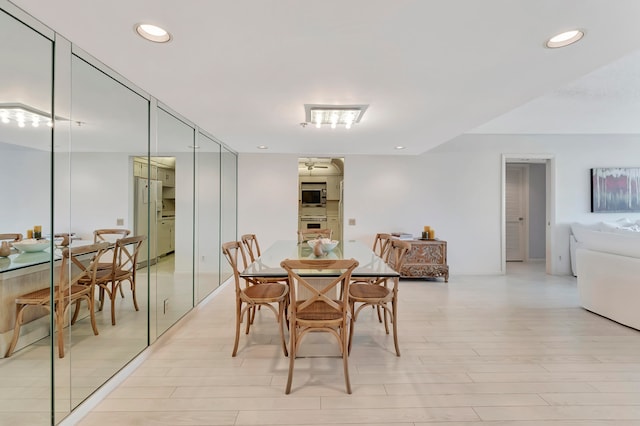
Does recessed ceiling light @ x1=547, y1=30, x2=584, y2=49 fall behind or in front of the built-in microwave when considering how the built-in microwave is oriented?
in front

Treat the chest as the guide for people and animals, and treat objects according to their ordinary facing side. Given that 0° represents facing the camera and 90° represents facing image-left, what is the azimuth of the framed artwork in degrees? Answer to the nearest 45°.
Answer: approximately 0°

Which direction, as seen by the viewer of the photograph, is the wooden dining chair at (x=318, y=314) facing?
facing away from the viewer

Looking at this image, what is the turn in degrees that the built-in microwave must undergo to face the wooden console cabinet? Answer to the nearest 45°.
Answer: approximately 45° to its left

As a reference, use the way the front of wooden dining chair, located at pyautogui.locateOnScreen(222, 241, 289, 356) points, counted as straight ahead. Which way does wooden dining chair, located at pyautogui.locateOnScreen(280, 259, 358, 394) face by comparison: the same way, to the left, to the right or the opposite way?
to the left

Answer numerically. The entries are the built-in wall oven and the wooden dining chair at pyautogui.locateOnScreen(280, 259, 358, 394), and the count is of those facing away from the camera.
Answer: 1

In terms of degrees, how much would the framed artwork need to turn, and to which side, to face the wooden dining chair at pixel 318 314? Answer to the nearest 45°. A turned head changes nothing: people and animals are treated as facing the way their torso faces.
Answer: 0° — it already faces it

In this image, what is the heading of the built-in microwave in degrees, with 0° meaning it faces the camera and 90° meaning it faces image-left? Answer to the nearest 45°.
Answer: approximately 0°

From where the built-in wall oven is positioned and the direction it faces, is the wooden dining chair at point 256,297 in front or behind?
in front

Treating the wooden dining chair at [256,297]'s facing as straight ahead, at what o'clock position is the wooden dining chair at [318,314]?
the wooden dining chair at [318,314] is roughly at 2 o'clock from the wooden dining chair at [256,297].

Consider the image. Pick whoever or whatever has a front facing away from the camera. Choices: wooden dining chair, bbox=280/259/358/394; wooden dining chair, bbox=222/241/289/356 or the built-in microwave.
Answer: wooden dining chair, bbox=280/259/358/394

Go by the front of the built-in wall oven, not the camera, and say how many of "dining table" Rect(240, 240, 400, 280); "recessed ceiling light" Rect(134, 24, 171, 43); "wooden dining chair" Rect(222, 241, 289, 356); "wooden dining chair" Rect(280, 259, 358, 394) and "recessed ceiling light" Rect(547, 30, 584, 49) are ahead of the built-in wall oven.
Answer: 5
